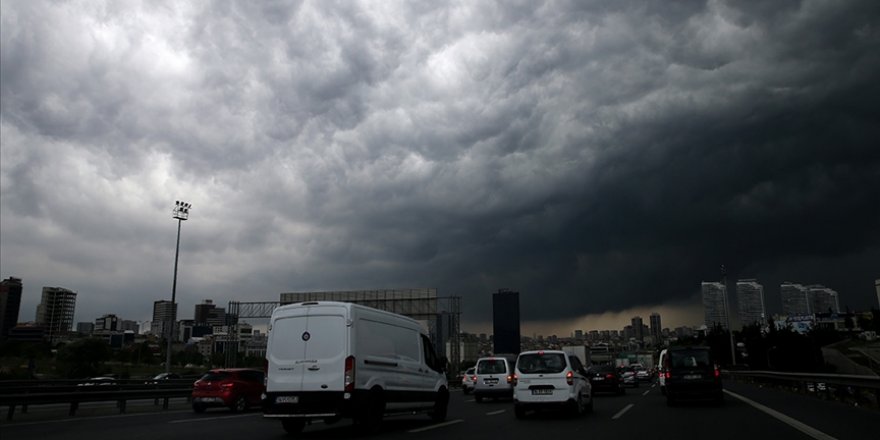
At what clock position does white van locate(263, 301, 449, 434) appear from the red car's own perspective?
The white van is roughly at 4 o'clock from the red car.

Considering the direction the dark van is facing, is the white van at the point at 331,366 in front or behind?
behind

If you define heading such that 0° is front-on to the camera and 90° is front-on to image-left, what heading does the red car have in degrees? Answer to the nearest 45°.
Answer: approximately 225°

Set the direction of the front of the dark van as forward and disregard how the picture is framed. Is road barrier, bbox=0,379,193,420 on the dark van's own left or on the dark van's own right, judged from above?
on the dark van's own left

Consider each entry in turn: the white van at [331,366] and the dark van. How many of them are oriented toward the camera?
0

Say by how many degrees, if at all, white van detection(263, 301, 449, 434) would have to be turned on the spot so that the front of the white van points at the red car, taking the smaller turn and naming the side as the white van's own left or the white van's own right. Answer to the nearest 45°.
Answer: approximately 45° to the white van's own left

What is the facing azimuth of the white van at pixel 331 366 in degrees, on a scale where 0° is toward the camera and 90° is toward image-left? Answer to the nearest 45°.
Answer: approximately 225°

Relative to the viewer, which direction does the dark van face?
away from the camera

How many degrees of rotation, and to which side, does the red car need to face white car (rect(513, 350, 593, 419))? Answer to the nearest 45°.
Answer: approximately 90° to its right
